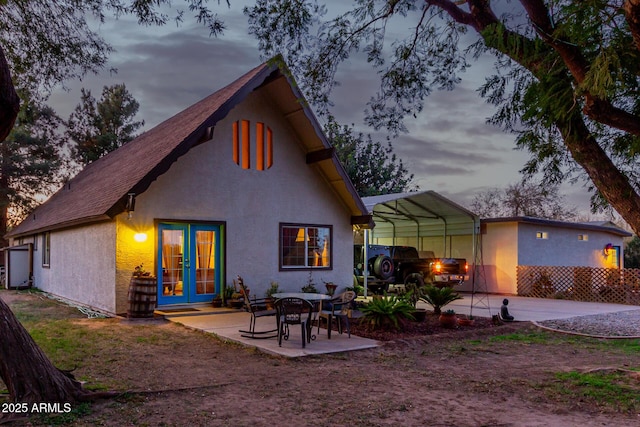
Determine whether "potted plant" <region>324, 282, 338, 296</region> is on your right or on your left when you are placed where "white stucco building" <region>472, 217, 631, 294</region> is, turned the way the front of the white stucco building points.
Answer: on your right

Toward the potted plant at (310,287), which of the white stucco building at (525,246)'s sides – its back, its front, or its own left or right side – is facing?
right

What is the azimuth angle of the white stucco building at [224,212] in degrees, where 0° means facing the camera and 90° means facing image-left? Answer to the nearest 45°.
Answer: approximately 315°

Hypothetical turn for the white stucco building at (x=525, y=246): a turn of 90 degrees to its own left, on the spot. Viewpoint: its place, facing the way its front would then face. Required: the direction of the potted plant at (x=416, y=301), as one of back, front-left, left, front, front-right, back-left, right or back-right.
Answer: back-right

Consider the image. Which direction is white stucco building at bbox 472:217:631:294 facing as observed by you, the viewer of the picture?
facing the viewer and to the right of the viewer

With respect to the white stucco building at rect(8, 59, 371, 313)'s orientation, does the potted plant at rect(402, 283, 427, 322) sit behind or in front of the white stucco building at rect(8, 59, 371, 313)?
in front

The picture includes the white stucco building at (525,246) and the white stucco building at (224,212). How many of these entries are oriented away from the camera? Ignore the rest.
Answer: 0

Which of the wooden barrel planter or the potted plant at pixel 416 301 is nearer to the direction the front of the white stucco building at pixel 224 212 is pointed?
the potted plant

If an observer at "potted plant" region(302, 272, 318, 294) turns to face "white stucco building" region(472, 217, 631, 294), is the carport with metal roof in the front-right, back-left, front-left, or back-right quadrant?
front-left

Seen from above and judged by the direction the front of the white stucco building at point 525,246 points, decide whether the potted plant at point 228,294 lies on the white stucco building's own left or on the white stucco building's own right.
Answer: on the white stucco building's own right

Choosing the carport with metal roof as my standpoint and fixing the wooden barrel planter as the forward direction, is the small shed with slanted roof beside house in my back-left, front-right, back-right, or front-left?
front-right
